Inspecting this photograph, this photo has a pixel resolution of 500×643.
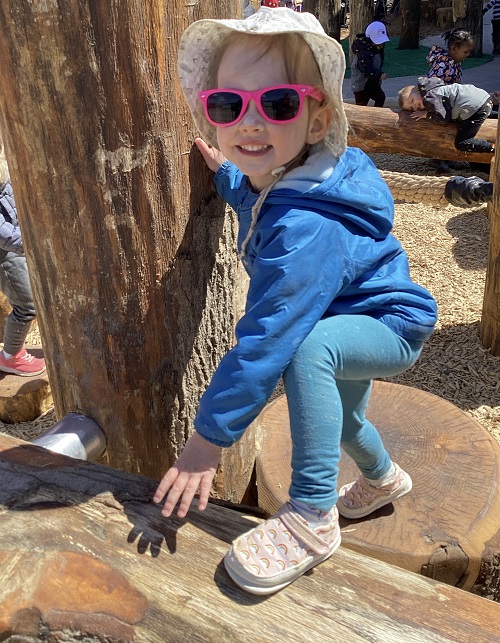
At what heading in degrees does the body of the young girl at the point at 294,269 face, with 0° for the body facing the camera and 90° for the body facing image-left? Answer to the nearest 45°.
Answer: approximately 45°

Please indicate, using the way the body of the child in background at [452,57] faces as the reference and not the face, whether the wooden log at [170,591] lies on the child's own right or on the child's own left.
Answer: on the child's own right

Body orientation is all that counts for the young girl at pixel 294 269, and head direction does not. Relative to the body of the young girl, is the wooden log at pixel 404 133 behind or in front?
behind

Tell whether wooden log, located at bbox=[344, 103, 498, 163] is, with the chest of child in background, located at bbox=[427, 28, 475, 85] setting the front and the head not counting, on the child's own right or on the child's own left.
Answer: on the child's own right

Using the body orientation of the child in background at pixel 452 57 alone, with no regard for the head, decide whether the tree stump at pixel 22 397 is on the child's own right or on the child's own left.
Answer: on the child's own right

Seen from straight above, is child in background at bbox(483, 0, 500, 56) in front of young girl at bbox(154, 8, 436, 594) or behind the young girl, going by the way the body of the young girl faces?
behind

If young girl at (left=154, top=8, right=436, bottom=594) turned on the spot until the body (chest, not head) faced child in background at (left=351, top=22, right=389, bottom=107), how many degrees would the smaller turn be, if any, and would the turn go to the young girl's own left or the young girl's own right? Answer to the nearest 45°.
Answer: approximately 135° to the young girl's own right
